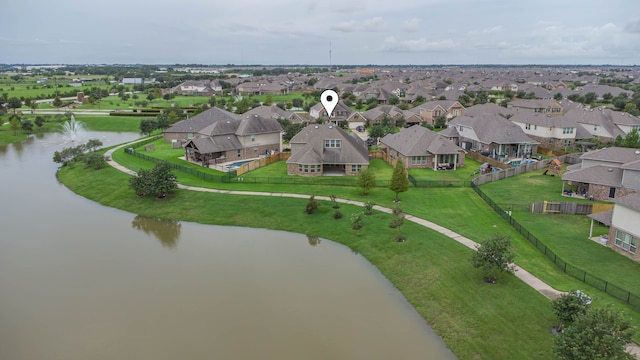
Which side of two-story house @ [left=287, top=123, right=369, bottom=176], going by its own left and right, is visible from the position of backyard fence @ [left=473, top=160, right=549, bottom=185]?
right

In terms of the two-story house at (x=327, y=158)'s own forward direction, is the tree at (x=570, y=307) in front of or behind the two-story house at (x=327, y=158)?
behind

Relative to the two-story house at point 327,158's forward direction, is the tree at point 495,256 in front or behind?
behind

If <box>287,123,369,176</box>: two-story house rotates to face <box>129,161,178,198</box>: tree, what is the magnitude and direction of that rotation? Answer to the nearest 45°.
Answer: approximately 135° to its left

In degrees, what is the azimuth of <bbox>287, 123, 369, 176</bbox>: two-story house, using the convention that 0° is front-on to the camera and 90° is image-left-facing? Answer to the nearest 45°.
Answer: approximately 180°

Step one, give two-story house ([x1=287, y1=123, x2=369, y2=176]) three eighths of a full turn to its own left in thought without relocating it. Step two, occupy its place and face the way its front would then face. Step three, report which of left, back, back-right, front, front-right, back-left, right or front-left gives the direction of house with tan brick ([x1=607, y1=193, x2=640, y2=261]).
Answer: left

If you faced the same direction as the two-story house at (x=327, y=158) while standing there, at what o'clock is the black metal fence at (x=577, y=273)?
The black metal fence is roughly at 5 o'clock from the two-story house.

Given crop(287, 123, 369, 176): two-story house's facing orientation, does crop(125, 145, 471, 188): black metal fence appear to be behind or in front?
behind

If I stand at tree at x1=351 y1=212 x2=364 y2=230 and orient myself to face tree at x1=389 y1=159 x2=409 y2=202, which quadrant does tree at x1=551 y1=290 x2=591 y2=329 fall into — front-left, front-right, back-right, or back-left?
back-right
